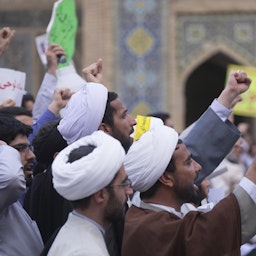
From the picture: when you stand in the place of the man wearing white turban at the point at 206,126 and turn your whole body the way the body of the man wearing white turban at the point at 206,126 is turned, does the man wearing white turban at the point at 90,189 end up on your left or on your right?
on your right

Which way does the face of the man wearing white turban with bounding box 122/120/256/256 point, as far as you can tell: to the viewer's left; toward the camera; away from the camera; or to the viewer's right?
to the viewer's right

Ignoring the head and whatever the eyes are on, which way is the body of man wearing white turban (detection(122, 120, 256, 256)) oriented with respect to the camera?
to the viewer's right
